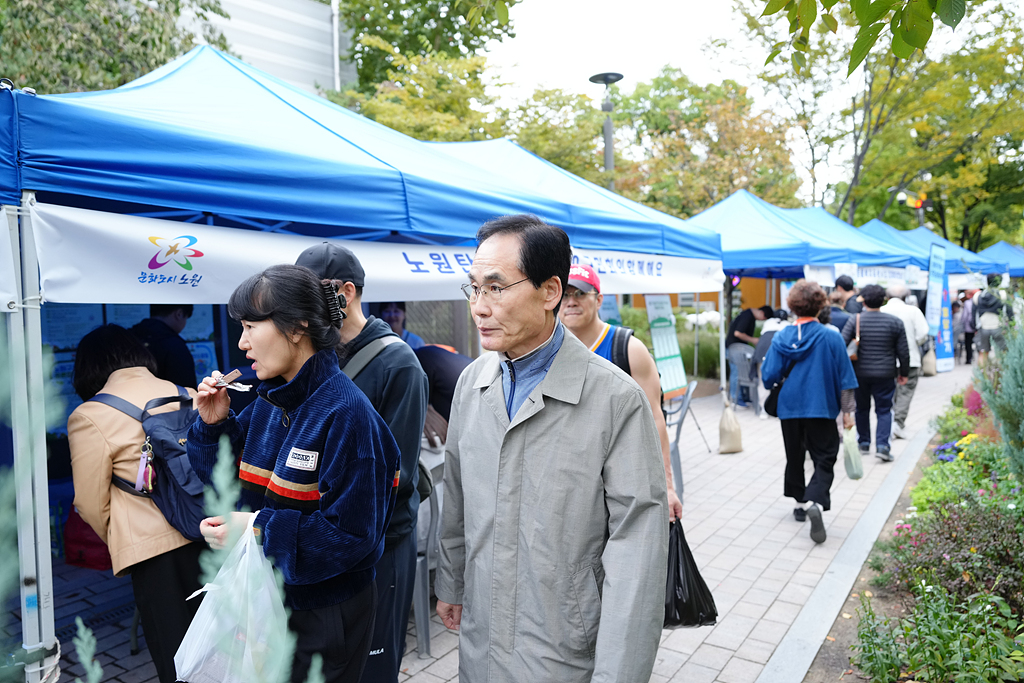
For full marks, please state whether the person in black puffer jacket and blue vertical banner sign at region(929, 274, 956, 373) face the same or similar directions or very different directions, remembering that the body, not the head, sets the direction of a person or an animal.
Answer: very different directions

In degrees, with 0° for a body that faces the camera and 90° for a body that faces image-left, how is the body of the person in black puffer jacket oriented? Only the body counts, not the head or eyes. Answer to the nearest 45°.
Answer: approximately 180°

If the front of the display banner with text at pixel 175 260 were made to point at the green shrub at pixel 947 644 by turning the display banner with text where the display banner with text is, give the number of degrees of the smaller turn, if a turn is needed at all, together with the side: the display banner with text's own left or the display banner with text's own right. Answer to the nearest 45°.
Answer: approximately 45° to the display banner with text's own left

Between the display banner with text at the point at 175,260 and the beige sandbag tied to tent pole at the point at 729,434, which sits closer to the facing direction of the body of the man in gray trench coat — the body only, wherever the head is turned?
the display banner with text

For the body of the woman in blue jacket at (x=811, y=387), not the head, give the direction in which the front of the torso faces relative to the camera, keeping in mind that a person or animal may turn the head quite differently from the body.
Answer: away from the camera

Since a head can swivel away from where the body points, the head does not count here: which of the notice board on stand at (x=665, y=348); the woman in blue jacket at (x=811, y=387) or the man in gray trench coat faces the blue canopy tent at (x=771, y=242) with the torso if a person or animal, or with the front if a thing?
the woman in blue jacket

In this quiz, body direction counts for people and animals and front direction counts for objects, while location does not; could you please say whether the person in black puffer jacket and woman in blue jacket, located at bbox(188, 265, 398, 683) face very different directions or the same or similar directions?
very different directions

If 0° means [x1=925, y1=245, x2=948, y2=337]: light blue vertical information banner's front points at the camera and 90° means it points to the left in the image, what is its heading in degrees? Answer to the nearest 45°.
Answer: approximately 0°

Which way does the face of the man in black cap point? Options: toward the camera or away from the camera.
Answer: away from the camera
